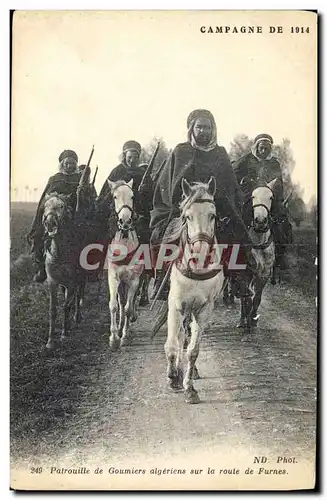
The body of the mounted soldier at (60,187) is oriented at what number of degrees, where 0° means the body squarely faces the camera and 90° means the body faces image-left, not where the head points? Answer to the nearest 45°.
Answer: approximately 0°

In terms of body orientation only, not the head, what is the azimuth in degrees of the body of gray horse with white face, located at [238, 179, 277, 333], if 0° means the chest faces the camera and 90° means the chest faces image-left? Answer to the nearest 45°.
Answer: approximately 0°
